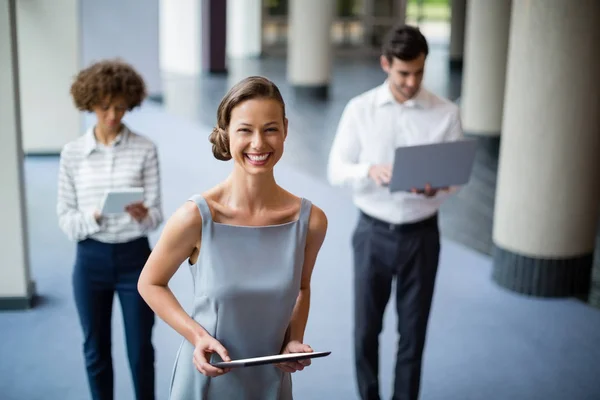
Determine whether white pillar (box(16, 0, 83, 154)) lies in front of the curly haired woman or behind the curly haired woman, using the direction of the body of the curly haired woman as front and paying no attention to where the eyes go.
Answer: behind

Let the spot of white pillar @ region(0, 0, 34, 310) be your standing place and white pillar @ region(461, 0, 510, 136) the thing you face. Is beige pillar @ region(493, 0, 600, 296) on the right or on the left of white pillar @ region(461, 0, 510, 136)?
right

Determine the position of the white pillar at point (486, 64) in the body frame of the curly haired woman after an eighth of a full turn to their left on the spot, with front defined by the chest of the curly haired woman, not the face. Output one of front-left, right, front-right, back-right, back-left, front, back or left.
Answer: left

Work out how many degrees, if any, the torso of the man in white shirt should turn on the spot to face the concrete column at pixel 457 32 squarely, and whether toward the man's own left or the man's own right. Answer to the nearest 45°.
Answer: approximately 180°

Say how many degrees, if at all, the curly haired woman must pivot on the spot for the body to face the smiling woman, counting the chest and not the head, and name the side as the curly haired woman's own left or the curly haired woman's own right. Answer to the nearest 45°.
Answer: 0° — they already face them

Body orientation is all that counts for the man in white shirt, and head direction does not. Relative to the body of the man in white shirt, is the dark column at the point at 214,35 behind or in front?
behind

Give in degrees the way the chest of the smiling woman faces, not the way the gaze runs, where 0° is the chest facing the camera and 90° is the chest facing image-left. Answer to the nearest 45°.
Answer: approximately 0°

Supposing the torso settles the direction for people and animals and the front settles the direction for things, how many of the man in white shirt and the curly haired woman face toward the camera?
2

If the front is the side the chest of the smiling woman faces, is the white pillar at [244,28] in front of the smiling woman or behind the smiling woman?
behind

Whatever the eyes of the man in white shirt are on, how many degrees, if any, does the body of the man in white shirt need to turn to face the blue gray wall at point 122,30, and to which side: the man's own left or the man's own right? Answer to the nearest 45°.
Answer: approximately 135° to the man's own right

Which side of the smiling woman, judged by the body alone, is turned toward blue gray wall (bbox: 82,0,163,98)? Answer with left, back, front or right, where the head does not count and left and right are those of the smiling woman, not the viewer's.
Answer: back

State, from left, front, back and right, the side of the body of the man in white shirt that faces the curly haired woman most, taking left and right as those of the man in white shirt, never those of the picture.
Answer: right

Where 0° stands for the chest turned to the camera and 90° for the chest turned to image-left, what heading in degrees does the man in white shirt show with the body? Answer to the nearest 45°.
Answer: approximately 0°

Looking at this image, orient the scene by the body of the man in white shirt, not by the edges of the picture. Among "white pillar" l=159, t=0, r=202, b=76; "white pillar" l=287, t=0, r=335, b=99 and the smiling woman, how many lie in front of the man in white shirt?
1
